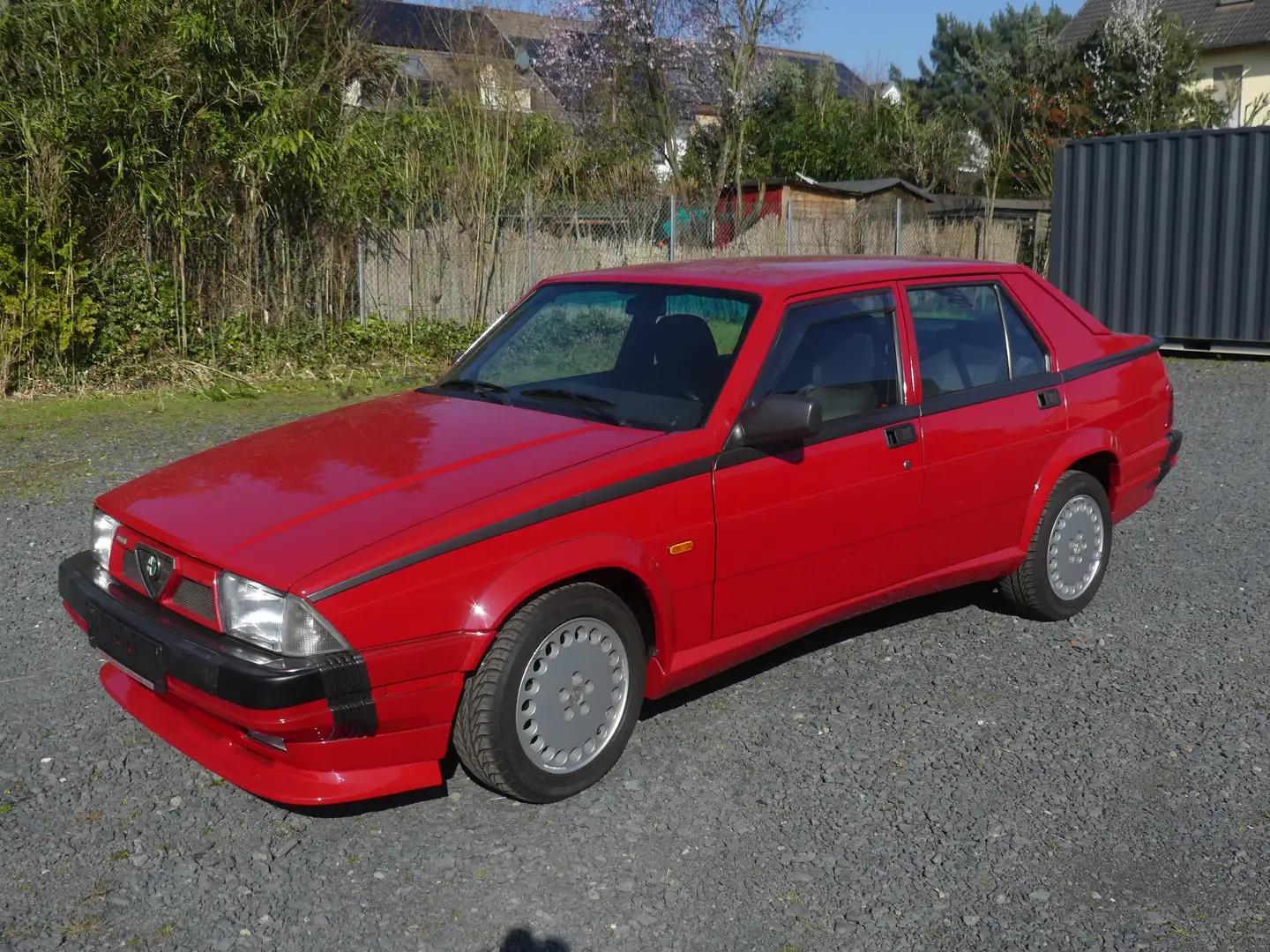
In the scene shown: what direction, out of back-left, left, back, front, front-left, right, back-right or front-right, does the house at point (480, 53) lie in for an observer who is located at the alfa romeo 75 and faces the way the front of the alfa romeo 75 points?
back-right

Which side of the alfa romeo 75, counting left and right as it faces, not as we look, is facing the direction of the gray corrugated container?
back

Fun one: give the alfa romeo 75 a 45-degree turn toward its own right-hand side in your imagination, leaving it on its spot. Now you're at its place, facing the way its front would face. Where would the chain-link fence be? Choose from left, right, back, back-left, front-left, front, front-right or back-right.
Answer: right

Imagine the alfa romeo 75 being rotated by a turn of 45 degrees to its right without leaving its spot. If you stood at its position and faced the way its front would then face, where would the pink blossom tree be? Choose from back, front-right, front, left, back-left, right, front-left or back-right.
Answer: right

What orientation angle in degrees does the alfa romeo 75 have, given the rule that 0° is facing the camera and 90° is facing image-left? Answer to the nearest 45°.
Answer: approximately 45°

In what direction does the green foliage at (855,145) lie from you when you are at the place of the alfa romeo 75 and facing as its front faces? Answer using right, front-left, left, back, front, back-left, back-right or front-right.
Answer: back-right

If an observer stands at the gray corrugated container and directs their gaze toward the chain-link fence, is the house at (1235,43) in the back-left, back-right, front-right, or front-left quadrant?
back-right

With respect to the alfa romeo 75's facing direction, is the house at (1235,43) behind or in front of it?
behind
